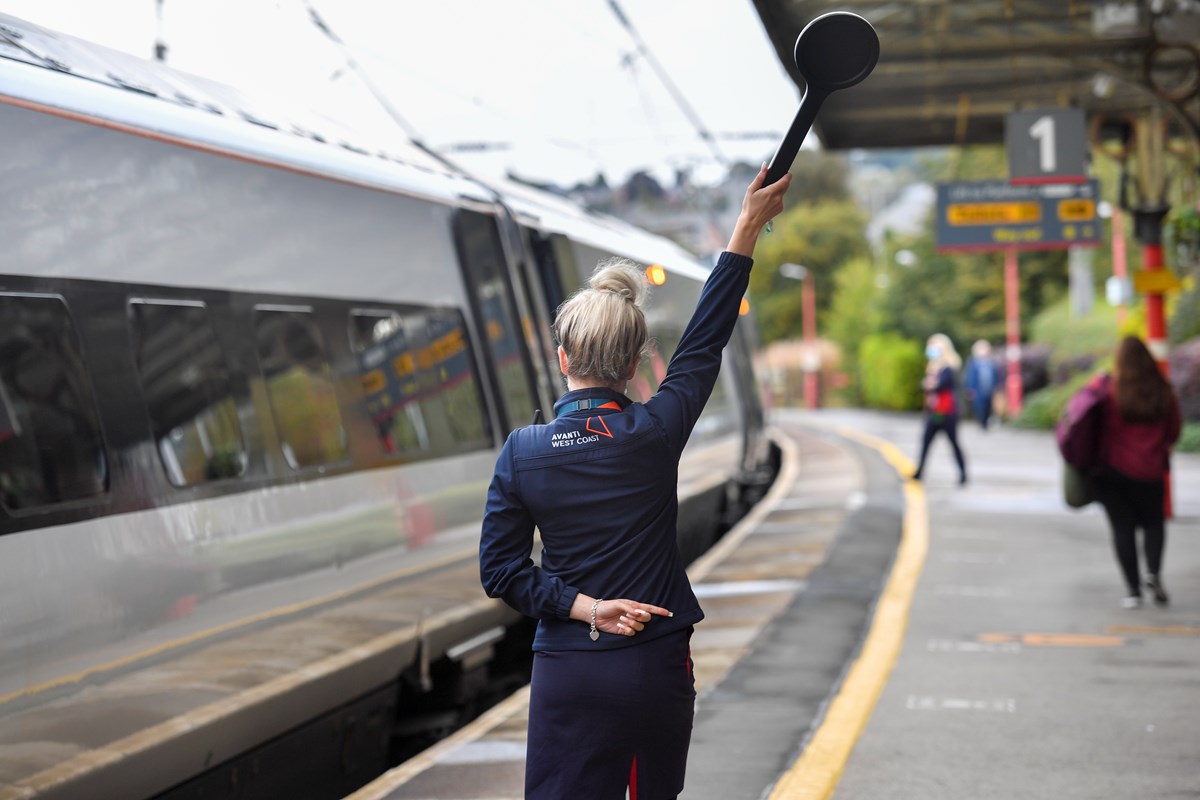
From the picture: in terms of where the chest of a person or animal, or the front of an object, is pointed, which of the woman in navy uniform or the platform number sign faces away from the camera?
the woman in navy uniform

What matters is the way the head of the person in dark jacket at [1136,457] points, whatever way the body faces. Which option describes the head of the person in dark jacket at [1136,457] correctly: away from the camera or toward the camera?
away from the camera

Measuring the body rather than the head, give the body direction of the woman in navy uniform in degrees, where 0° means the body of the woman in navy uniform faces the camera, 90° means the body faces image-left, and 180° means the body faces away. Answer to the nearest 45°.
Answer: approximately 180°

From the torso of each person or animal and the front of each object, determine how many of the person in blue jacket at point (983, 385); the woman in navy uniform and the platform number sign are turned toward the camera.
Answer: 2

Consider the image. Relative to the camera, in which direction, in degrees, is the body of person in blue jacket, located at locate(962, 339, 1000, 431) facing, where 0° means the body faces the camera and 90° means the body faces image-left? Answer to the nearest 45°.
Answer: approximately 0°

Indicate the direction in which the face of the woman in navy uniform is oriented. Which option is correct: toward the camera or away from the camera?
away from the camera
